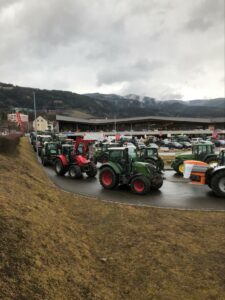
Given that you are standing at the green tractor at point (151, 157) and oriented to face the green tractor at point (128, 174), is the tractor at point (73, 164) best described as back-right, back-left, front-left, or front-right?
front-right

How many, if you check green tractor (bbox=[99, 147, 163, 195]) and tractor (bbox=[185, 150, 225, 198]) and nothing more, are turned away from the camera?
0

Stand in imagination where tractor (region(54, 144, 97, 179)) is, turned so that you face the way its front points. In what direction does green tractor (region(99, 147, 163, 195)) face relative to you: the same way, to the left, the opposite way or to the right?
the same way

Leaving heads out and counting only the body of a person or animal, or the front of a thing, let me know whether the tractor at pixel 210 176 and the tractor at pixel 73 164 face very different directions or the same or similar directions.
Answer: same or similar directions
